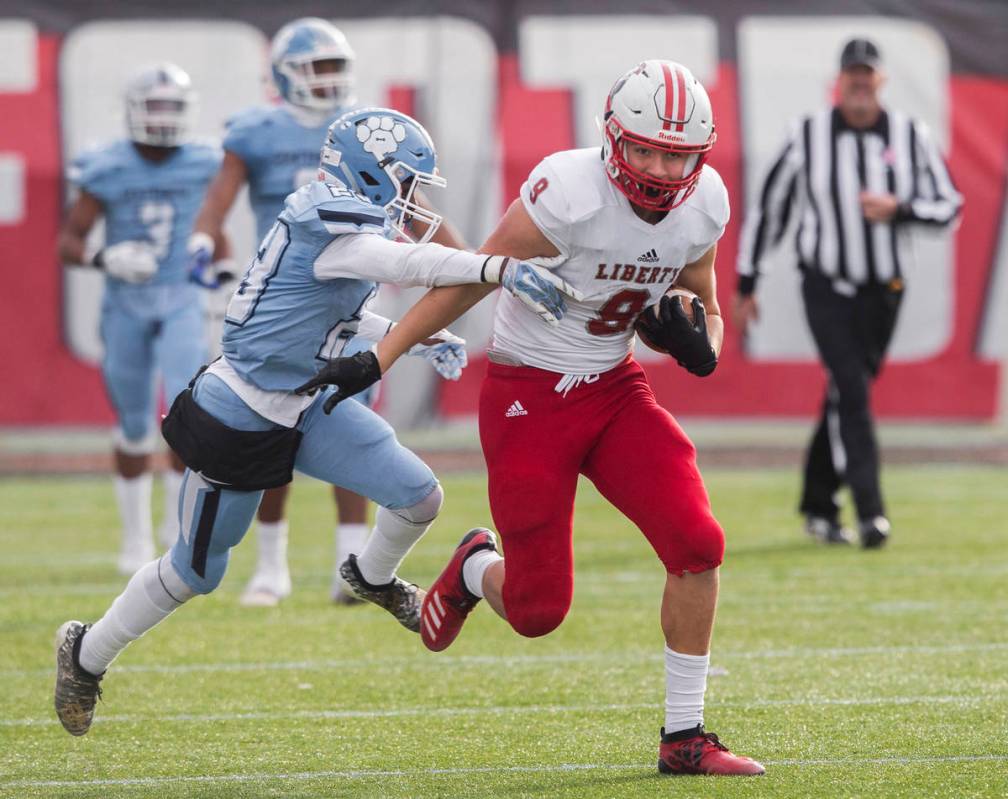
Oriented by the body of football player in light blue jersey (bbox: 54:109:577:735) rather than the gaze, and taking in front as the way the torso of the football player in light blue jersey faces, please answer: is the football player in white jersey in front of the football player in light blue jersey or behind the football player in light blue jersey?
in front

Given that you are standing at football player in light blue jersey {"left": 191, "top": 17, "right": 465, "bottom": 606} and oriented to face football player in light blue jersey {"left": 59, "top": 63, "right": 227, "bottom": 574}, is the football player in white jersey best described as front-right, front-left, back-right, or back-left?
back-left

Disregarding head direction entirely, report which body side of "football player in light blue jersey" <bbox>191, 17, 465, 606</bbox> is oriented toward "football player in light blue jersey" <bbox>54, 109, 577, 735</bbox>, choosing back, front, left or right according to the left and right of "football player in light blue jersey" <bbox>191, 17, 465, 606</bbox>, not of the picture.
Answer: front

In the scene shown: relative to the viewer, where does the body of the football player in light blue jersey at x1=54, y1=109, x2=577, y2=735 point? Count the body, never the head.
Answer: to the viewer's right

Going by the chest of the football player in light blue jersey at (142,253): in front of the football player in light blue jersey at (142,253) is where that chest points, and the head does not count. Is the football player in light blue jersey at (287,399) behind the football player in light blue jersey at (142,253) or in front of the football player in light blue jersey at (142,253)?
in front

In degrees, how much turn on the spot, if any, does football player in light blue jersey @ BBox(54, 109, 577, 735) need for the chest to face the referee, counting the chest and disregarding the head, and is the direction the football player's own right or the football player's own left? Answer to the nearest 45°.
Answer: approximately 45° to the football player's own left

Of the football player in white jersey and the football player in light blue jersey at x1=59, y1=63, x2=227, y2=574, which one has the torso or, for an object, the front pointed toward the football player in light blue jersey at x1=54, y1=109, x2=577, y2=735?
the football player in light blue jersey at x1=59, y1=63, x2=227, y2=574

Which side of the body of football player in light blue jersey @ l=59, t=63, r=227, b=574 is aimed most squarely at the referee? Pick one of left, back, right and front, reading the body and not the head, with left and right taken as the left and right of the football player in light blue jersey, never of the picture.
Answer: left

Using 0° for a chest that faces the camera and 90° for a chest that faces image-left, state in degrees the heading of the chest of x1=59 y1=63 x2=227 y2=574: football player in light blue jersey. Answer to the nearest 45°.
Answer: approximately 0°

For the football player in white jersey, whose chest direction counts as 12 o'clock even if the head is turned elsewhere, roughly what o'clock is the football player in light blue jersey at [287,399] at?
The football player in light blue jersey is roughly at 5 o'clock from the football player in white jersey.

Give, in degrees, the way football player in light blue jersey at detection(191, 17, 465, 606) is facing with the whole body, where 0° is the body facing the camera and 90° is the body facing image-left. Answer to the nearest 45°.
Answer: approximately 0°
